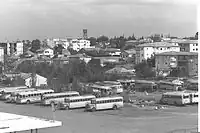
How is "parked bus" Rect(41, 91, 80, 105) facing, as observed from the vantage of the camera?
facing the viewer and to the left of the viewer

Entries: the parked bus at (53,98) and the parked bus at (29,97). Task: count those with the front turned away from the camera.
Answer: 0

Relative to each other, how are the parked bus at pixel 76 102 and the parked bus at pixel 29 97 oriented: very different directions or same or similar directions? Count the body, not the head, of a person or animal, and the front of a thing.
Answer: same or similar directions

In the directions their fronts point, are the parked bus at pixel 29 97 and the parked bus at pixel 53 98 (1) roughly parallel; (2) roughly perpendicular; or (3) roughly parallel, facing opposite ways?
roughly parallel

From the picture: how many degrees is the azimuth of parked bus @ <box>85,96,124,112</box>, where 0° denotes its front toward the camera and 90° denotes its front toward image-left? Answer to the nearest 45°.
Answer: approximately 45°

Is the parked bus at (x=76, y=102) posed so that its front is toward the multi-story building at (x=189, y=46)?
no

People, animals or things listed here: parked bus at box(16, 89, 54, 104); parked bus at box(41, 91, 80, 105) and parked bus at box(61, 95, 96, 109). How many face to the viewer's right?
0

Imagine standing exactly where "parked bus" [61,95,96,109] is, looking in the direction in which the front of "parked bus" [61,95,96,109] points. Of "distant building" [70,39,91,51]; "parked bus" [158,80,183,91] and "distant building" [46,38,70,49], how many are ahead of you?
0

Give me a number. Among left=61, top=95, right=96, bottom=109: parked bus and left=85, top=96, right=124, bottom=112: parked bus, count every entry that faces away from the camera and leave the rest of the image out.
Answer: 0

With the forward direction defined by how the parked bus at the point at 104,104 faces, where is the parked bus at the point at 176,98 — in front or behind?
behind

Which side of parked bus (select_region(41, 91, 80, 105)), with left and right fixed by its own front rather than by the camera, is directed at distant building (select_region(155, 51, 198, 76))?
back
